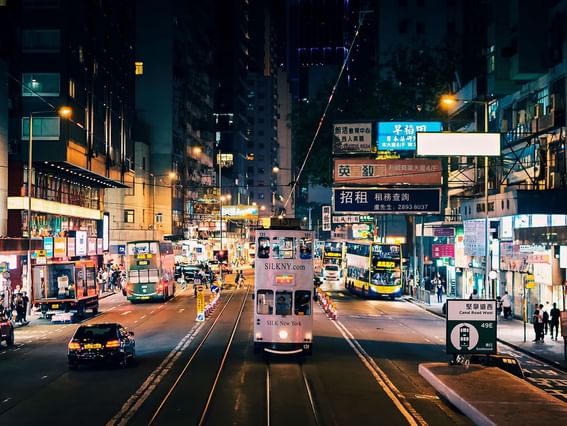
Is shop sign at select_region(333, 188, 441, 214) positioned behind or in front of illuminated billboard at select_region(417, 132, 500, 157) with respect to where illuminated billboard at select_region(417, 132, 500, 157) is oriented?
behind

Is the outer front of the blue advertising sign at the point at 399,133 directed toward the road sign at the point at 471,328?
yes

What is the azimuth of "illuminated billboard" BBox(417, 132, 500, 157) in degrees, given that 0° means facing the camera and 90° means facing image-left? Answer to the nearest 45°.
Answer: approximately 0°

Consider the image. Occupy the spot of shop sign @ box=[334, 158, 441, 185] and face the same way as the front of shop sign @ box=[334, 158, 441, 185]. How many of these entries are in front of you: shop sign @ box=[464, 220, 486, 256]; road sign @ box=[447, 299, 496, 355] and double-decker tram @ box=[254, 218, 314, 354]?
2
